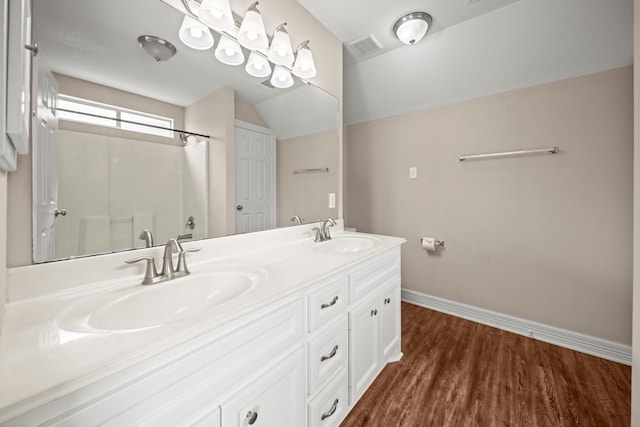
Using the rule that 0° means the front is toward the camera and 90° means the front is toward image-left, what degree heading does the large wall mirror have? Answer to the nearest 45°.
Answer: approximately 315°

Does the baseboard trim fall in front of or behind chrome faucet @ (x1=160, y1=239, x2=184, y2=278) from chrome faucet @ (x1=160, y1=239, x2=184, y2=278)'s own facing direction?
in front

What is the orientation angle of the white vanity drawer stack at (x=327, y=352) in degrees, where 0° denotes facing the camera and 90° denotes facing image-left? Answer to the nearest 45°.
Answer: approximately 315°

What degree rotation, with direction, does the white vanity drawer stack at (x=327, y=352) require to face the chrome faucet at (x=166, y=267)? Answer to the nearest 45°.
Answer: approximately 135° to its right

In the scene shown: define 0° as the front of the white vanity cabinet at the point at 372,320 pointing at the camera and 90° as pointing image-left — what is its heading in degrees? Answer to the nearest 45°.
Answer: approximately 315°

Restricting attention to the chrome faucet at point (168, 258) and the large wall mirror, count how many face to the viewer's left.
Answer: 0

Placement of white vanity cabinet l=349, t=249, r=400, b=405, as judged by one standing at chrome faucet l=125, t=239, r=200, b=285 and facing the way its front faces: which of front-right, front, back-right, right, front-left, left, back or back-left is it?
front-left
